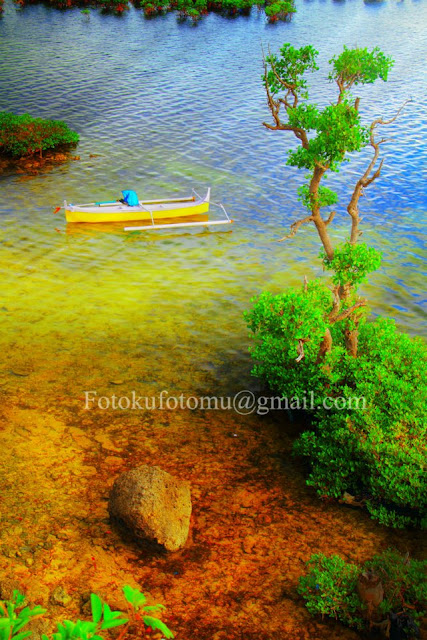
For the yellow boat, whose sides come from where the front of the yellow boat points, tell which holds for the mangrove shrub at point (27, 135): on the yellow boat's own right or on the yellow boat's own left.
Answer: on the yellow boat's own left

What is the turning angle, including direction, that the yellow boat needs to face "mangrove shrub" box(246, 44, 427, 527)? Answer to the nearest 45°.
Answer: approximately 90° to its right

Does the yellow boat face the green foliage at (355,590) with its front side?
no

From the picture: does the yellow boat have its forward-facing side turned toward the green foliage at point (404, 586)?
no

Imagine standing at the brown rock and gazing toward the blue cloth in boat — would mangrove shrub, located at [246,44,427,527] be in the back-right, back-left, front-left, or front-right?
front-right

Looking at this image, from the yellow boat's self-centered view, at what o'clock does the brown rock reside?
The brown rock is roughly at 3 o'clock from the yellow boat.

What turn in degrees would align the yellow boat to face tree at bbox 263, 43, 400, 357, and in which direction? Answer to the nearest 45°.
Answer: approximately 90° to its right

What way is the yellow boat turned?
to the viewer's right
